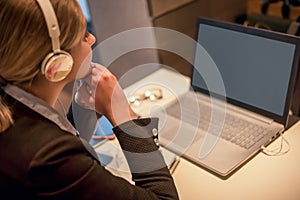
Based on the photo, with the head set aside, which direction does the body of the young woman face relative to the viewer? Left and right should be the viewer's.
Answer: facing away from the viewer and to the right of the viewer

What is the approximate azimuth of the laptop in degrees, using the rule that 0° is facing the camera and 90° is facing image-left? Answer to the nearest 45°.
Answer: approximately 45°

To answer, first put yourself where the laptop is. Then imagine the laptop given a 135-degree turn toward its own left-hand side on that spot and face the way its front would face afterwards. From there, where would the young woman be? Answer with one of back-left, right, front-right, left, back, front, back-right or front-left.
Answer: back-right
